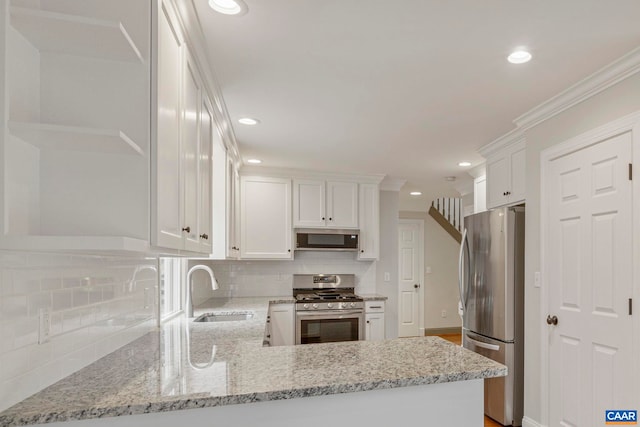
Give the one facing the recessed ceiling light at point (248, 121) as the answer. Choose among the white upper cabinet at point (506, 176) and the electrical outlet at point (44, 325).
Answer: the white upper cabinet

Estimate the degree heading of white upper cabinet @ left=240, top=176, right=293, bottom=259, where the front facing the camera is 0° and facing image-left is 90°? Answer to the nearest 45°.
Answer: approximately 0°

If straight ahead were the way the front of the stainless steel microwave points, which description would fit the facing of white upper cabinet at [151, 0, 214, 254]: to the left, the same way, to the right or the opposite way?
to the left
